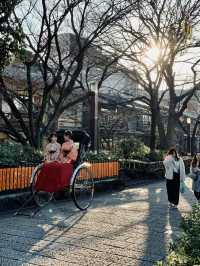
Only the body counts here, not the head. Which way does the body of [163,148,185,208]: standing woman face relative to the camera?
toward the camera

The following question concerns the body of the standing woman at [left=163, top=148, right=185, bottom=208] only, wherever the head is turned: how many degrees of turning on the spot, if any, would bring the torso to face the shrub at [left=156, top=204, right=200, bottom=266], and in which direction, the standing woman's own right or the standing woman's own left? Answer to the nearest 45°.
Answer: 0° — they already face it

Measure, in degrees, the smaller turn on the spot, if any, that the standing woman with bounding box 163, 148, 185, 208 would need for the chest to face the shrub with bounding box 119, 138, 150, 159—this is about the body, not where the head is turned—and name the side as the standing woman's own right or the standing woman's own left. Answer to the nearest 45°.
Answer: approximately 180°

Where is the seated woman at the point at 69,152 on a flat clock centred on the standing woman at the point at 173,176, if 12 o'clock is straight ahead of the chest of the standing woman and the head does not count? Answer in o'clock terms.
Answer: The seated woman is roughly at 2 o'clock from the standing woman.

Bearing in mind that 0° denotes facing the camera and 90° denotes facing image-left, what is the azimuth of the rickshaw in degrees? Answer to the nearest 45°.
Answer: approximately 45°

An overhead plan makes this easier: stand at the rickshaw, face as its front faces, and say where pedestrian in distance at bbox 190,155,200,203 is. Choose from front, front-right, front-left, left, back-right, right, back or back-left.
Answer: back-left

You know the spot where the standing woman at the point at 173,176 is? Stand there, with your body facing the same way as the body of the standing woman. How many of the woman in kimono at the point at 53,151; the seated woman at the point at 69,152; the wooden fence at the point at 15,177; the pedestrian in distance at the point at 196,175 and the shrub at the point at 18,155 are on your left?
1

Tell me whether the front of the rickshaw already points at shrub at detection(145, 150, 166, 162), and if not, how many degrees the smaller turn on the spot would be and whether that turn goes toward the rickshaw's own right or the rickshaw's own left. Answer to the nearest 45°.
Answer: approximately 180°

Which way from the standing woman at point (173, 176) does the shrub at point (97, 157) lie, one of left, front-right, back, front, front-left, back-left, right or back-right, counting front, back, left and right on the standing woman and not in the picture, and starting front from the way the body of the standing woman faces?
back-right

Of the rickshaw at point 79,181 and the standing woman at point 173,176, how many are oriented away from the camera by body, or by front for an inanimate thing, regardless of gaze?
0

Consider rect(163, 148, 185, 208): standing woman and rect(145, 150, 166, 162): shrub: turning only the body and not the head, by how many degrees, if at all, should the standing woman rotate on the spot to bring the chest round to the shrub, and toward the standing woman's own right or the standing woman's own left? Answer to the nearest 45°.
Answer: approximately 180°

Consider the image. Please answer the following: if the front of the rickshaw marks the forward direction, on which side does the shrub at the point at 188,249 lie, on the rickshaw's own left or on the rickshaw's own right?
on the rickshaw's own left
